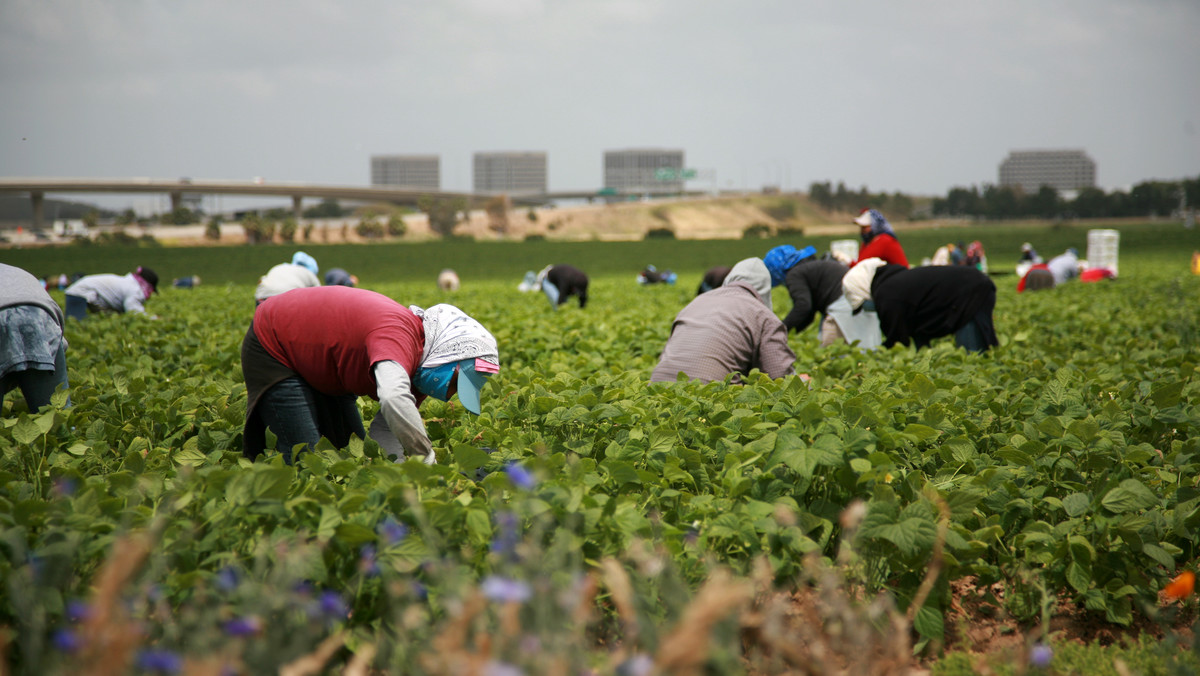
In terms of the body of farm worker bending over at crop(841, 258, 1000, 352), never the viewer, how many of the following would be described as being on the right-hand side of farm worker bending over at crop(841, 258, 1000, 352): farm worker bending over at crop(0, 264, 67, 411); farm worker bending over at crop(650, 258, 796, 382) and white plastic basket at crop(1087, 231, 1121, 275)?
1

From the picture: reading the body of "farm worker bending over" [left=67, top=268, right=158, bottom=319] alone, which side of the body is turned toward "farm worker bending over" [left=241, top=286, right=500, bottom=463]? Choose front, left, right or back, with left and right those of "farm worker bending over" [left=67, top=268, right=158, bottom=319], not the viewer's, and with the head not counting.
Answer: right

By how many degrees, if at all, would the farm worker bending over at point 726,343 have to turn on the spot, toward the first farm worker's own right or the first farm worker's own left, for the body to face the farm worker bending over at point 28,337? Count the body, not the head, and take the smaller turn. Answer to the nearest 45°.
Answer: approximately 135° to the first farm worker's own left

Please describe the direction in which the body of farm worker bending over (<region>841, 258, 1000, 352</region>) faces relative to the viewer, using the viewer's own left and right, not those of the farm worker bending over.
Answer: facing to the left of the viewer

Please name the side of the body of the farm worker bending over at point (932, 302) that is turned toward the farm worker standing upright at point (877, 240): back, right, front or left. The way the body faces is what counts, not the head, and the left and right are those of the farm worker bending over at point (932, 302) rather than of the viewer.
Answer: right

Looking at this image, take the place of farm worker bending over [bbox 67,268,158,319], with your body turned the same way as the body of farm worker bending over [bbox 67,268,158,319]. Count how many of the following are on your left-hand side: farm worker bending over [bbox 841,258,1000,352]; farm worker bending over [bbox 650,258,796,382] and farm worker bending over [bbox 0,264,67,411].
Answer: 0

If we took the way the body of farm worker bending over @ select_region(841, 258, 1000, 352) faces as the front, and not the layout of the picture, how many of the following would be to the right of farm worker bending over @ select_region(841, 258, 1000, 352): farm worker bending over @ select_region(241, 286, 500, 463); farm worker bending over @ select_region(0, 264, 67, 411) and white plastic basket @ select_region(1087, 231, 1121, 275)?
1

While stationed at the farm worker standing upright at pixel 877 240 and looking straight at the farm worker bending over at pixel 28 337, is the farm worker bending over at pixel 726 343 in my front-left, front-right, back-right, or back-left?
front-left

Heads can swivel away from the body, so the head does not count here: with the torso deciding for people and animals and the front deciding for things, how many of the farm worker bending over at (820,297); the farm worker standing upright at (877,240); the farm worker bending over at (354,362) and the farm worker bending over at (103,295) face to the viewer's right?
2

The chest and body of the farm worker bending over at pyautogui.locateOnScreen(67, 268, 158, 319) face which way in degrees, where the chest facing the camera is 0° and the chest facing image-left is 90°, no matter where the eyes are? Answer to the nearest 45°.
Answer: approximately 270°

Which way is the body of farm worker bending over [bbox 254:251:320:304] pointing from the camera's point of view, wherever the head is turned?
to the viewer's right

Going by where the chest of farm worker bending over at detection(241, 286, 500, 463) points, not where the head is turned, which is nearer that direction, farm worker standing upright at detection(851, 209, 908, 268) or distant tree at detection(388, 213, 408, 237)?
the farm worker standing upright
